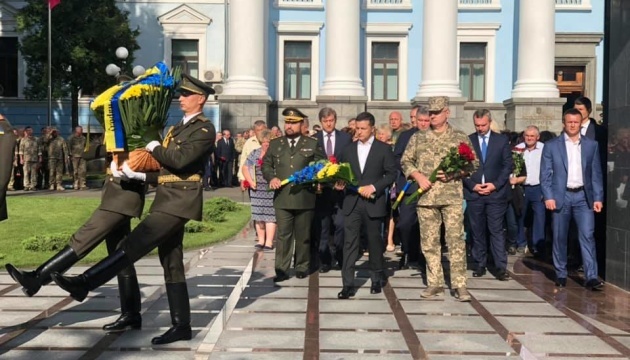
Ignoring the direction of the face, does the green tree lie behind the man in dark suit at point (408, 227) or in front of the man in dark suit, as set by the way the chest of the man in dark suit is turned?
behind

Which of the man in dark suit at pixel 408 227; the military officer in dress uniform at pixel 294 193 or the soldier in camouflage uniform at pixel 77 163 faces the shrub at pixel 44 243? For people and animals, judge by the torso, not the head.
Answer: the soldier in camouflage uniform

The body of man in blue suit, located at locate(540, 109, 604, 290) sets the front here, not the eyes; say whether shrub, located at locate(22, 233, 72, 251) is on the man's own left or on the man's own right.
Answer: on the man's own right

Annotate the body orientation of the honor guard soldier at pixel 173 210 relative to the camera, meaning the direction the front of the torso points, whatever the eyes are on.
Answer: to the viewer's left

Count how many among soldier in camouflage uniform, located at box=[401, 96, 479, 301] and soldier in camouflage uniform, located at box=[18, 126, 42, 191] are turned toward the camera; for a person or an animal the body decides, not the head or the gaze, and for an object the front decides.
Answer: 2

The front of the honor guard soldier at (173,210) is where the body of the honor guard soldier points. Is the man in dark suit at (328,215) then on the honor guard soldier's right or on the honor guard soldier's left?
on the honor guard soldier's right

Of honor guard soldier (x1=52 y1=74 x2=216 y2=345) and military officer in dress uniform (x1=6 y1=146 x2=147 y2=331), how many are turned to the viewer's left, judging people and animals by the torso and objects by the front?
2

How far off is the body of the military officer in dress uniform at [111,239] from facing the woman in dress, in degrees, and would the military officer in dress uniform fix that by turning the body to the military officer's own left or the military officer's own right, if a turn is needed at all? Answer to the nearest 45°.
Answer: approximately 135° to the military officer's own right

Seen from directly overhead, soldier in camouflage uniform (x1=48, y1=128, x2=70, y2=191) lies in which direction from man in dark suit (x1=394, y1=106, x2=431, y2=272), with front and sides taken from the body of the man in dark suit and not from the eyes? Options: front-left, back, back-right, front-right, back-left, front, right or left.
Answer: back

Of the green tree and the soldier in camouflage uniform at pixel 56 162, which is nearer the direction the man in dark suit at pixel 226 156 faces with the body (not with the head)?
the soldier in camouflage uniform

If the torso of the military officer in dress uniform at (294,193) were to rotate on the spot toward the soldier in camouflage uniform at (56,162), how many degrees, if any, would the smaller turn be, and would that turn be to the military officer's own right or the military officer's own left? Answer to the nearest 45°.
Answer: approximately 135° to the military officer's own right

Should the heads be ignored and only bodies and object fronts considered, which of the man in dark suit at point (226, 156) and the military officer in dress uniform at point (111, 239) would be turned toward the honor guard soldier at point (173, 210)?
the man in dark suit
